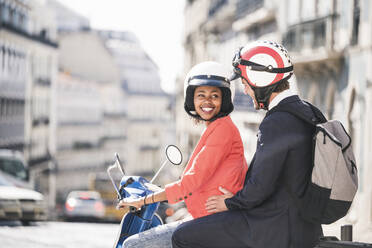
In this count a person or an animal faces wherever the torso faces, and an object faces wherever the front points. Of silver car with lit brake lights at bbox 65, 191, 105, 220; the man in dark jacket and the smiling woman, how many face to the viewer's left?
2

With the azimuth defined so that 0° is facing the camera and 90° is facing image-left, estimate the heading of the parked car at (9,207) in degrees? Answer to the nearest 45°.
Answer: approximately 315°

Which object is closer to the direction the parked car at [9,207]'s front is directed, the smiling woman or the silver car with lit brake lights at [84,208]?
the smiling woman

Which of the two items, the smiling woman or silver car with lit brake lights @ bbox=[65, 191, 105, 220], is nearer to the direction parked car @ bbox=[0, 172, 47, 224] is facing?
the smiling woman

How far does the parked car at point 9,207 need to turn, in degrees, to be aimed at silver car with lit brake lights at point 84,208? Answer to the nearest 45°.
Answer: approximately 135° to its left

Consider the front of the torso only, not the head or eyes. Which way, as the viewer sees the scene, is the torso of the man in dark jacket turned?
to the viewer's left

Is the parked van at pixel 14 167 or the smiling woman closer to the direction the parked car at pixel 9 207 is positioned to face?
the smiling woman

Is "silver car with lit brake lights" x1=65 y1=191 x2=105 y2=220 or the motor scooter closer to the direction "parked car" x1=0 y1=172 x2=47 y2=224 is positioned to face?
the motor scooter

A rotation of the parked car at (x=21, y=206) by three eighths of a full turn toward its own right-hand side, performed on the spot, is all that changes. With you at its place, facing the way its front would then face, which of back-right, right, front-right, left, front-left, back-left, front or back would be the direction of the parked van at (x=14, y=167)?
right

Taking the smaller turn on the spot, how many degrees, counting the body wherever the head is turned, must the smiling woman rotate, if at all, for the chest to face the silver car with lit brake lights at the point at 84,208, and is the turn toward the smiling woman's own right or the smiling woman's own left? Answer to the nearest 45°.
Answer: approximately 90° to the smiling woman's own right
